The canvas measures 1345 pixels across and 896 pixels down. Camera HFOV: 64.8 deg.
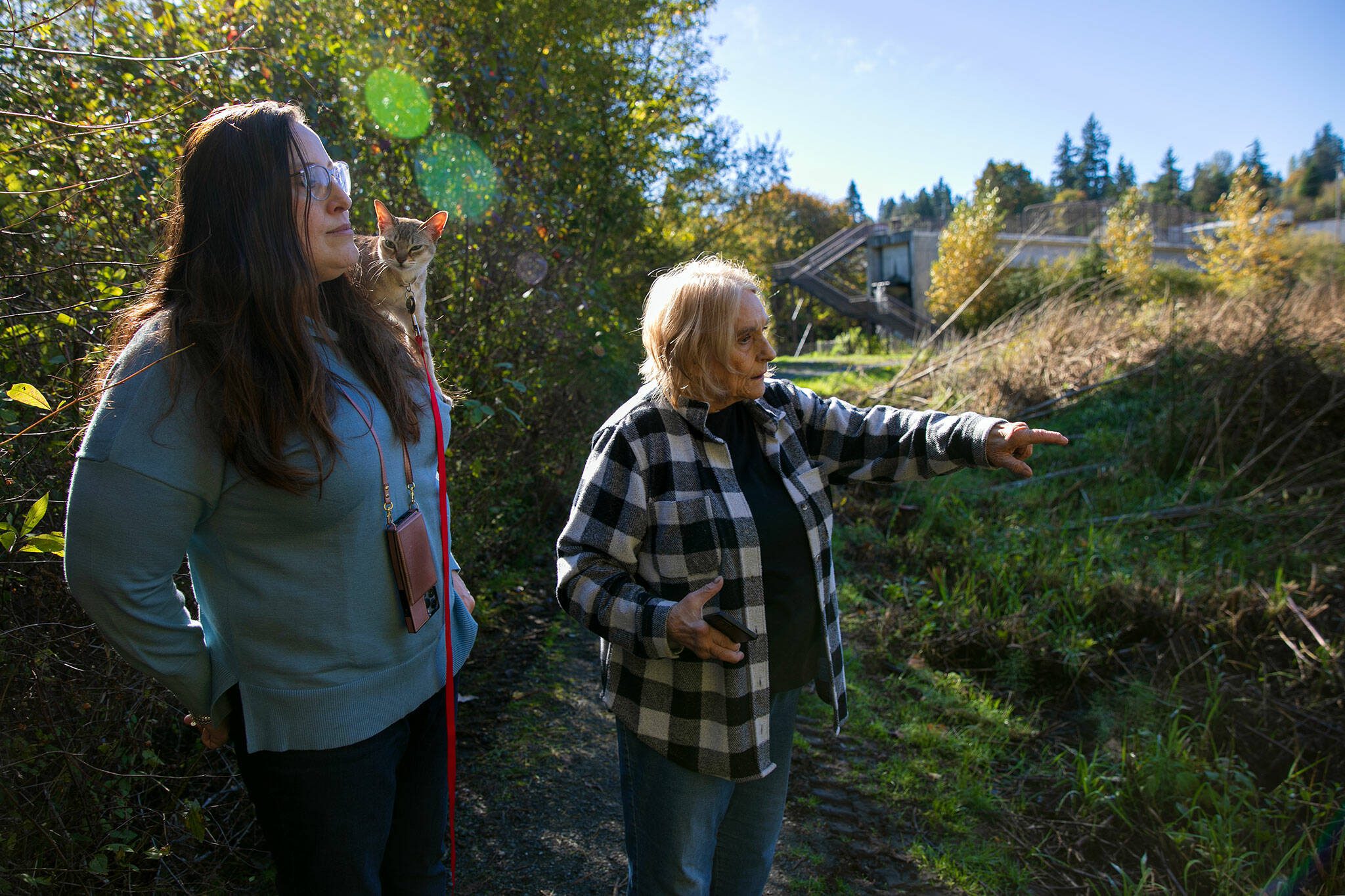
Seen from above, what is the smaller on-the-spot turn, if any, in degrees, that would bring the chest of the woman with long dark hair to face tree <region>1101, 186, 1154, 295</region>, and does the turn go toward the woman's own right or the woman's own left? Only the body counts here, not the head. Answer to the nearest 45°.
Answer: approximately 90° to the woman's own left

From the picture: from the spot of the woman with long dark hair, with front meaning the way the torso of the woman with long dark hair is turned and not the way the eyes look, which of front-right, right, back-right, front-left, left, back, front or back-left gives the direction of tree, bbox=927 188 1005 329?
left

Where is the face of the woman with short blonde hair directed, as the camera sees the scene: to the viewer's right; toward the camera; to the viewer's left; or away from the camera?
to the viewer's right

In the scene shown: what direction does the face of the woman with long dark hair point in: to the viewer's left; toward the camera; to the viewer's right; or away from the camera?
to the viewer's right

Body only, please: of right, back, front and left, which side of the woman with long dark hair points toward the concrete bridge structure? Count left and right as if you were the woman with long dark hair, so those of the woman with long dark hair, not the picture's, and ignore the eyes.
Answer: left

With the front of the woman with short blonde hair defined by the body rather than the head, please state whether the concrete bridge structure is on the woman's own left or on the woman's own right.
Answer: on the woman's own left

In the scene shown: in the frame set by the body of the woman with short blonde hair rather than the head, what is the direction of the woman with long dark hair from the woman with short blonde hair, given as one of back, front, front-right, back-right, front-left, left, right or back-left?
right

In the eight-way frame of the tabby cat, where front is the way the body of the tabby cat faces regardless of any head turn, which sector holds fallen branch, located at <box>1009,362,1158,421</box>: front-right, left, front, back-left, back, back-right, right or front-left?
left

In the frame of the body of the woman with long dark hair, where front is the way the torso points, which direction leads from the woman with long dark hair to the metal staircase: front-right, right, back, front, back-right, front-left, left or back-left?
left

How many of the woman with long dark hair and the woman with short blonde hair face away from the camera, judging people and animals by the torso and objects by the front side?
0
